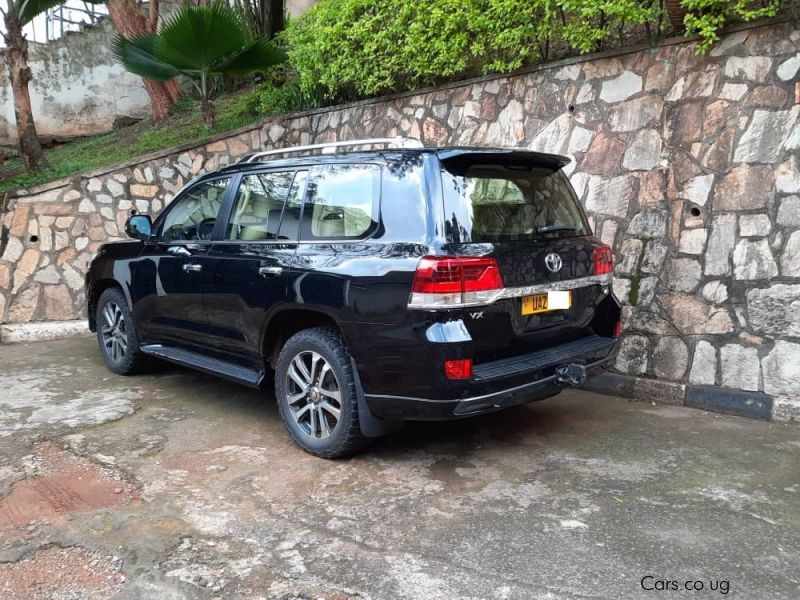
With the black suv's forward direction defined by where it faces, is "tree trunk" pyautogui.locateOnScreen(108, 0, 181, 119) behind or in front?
in front

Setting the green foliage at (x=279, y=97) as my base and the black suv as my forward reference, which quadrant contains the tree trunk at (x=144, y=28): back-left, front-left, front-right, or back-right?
back-right

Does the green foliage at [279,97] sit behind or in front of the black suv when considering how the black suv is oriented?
in front

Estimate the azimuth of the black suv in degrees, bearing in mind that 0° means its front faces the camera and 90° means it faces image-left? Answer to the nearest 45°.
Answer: approximately 135°

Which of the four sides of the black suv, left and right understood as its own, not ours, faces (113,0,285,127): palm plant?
front

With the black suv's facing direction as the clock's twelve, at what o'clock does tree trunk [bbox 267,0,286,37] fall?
The tree trunk is roughly at 1 o'clock from the black suv.

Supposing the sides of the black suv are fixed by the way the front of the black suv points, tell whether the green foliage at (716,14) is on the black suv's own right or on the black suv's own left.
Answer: on the black suv's own right

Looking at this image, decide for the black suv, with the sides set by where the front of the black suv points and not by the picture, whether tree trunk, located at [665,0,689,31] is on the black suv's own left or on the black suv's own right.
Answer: on the black suv's own right

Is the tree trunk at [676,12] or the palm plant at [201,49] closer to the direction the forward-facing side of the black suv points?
the palm plant

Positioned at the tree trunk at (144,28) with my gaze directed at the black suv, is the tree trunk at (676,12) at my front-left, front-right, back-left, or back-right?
front-left
